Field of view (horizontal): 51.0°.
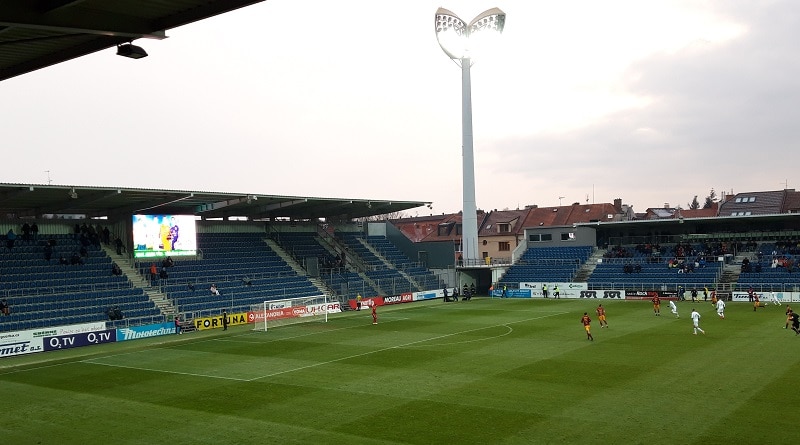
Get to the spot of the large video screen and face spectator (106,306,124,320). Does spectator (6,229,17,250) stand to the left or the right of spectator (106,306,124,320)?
right

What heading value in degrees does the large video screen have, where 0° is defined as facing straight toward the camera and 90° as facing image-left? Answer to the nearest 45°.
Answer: approximately 0°

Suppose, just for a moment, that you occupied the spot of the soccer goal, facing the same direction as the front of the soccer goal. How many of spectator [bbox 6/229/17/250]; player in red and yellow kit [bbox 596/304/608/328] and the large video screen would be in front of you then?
1

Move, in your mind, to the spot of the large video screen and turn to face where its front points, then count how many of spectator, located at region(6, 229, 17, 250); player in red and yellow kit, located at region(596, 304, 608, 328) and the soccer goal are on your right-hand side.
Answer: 1

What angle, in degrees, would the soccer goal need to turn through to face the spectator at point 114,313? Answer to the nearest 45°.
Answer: approximately 135° to its right

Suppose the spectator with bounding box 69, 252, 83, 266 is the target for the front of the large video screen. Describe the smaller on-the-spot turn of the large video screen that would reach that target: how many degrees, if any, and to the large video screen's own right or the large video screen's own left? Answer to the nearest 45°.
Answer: approximately 90° to the large video screen's own right

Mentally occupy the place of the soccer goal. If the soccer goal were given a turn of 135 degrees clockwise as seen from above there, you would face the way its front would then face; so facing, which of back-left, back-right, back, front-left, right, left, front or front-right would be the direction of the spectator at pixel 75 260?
front

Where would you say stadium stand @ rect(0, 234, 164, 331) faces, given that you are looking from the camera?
facing the viewer and to the right of the viewer

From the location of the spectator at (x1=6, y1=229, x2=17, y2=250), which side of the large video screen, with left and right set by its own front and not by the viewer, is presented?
right
